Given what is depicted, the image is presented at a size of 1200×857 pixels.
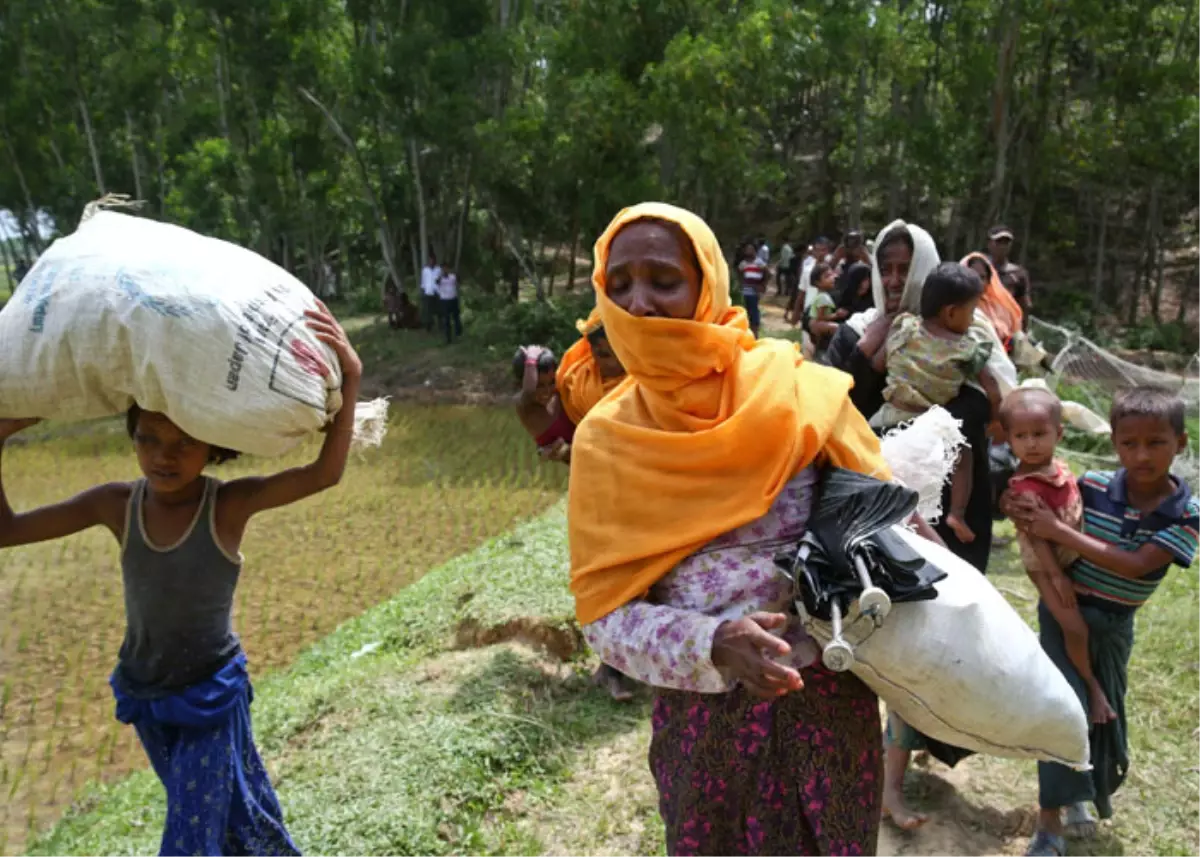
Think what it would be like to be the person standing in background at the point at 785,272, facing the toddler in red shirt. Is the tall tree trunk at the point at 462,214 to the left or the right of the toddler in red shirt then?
right

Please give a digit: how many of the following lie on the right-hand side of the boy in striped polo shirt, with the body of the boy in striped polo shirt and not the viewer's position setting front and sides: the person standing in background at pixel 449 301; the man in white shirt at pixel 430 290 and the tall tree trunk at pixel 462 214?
3

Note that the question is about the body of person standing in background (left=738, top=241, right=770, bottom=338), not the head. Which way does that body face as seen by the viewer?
toward the camera

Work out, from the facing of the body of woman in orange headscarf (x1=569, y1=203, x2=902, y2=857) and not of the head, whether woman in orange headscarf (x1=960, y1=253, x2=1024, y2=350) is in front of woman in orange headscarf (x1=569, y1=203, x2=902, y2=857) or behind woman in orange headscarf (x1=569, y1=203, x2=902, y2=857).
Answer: behind

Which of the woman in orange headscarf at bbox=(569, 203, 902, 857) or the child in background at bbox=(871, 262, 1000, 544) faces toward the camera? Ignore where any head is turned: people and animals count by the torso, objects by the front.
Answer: the woman in orange headscarf

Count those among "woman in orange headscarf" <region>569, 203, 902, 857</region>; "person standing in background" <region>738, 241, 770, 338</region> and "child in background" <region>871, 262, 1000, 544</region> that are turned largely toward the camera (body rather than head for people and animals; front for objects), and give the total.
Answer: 2

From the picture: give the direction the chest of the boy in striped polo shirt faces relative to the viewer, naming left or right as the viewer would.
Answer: facing the viewer and to the left of the viewer

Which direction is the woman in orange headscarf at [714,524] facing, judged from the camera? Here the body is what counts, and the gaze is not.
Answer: toward the camera

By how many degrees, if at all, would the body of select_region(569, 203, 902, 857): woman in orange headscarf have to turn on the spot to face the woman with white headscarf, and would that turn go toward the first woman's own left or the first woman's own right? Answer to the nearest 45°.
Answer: approximately 180°

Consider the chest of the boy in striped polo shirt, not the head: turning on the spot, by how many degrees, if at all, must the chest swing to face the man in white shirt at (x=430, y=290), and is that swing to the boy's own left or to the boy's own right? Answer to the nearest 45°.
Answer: approximately 90° to the boy's own right

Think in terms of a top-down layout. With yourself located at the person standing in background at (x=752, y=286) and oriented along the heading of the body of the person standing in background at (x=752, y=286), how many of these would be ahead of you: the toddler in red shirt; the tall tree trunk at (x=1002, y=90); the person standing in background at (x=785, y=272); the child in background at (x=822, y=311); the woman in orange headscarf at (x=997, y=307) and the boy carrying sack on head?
4

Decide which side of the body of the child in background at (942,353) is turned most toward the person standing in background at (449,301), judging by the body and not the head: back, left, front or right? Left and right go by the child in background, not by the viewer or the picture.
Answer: left

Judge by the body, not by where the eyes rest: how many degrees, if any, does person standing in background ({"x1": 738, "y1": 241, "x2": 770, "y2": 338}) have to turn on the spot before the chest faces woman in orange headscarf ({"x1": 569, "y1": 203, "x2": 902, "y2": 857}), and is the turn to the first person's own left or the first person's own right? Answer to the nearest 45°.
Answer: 0° — they already face them

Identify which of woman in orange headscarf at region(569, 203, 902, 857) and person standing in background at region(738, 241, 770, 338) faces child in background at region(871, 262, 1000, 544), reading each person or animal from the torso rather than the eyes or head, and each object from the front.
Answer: the person standing in background

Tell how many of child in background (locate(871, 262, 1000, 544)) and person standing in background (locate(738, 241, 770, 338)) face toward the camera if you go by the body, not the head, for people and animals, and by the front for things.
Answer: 1
